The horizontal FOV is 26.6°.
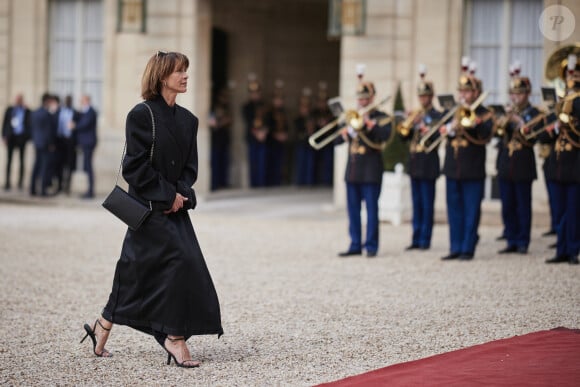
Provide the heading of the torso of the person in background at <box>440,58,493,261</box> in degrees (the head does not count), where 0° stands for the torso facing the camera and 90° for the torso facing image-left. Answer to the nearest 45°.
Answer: approximately 45°

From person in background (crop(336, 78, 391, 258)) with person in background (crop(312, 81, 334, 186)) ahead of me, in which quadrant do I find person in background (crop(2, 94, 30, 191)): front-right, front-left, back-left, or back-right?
front-left

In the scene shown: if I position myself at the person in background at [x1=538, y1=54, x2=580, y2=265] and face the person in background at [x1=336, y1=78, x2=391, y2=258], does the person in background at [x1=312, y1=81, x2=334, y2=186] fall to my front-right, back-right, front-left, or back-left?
front-right

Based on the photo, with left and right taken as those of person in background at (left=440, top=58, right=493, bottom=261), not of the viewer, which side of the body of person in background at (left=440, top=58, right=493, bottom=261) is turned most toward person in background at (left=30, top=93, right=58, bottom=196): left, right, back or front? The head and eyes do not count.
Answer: right

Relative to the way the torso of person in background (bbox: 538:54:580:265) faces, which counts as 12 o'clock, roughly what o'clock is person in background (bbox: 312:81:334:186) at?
person in background (bbox: 312:81:334:186) is roughly at 4 o'clock from person in background (bbox: 538:54:580:265).

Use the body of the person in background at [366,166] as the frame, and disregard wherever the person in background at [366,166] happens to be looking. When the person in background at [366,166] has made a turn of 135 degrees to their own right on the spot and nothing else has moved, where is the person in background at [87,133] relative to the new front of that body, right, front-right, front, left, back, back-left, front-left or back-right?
front-left

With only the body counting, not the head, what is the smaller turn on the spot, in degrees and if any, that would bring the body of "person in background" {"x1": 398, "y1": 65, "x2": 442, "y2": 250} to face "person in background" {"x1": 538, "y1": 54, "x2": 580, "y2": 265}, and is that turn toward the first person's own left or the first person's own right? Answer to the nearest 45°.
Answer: approximately 90° to the first person's own left

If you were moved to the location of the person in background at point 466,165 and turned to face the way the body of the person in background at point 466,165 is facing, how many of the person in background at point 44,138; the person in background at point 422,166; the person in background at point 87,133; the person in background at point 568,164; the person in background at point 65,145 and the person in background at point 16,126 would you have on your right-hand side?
5

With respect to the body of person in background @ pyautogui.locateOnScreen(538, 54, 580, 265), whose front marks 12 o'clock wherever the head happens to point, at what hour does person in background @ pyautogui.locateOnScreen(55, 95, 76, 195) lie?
person in background @ pyautogui.locateOnScreen(55, 95, 76, 195) is roughly at 3 o'clock from person in background @ pyautogui.locateOnScreen(538, 54, 580, 265).

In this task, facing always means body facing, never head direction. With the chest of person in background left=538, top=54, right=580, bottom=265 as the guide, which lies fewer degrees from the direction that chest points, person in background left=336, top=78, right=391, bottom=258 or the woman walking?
the woman walking

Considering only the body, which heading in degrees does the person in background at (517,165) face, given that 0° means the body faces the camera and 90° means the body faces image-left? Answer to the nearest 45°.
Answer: approximately 45°

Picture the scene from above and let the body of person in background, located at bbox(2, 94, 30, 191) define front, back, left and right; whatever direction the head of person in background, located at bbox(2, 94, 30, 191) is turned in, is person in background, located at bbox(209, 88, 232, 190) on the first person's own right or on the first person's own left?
on the first person's own left

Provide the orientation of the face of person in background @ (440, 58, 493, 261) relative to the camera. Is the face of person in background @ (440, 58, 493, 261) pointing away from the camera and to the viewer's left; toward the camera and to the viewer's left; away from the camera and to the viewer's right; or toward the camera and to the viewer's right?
toward the camera and to the viewer's left

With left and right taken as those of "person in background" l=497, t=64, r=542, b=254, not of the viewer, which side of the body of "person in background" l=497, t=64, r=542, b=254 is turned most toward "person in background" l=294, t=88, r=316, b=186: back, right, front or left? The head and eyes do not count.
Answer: right

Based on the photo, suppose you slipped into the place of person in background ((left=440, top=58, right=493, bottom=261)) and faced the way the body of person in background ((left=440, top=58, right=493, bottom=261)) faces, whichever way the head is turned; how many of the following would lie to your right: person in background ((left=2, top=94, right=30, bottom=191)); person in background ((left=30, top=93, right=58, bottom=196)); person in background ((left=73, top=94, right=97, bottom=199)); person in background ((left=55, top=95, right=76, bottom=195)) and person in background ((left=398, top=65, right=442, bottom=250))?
5

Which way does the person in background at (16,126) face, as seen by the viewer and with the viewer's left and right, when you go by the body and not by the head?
facing the viewer
